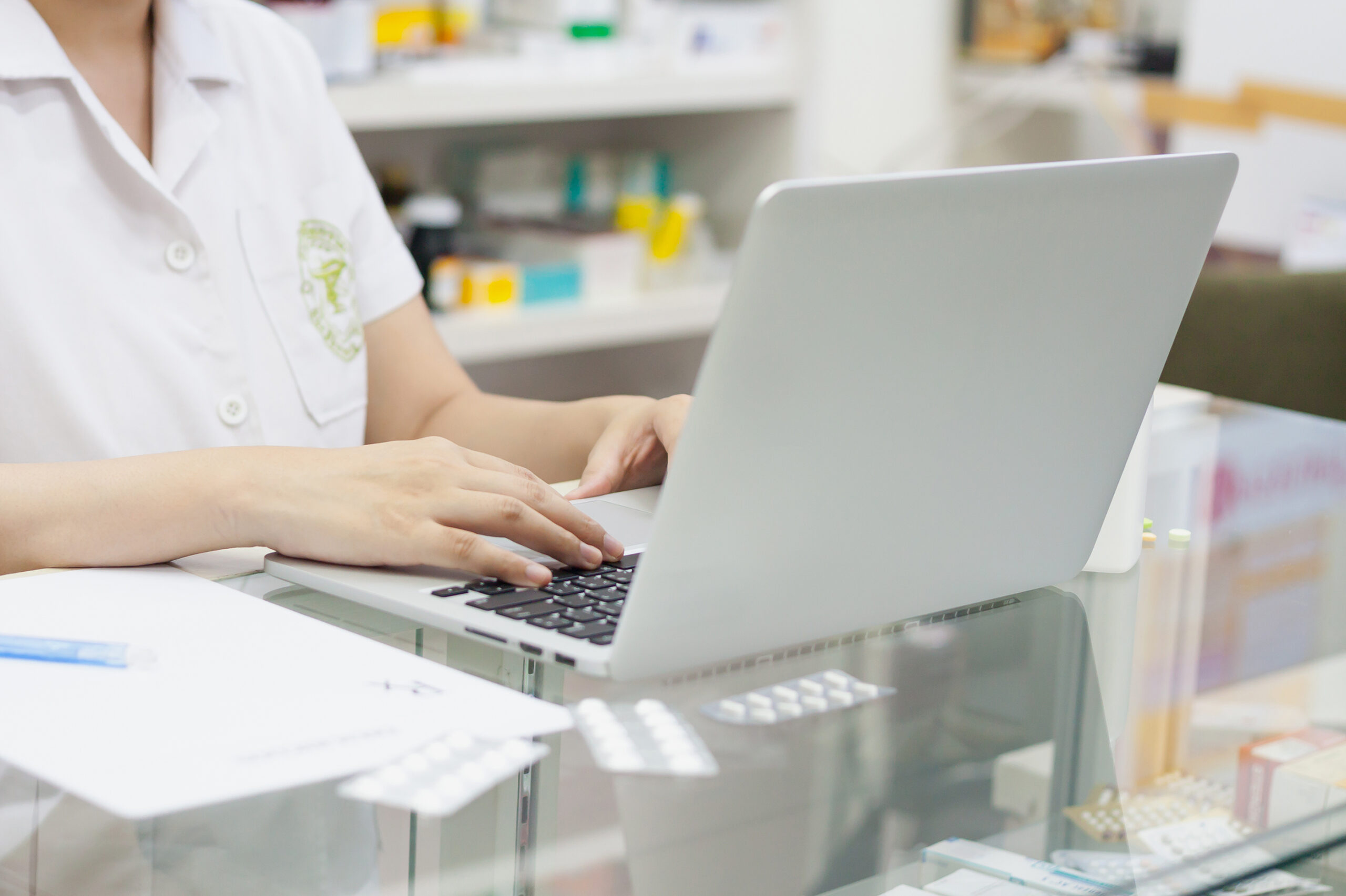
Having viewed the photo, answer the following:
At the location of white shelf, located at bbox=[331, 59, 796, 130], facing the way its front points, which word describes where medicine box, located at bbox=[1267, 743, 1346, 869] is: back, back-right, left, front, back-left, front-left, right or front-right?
front

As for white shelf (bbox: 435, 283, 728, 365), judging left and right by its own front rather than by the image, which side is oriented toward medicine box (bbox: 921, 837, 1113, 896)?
front

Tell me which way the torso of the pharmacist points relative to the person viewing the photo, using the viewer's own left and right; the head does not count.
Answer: facing the viewer and to the right of the viewer

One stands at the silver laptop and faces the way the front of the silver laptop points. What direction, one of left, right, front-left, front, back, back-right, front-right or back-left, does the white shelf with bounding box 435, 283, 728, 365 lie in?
front-right

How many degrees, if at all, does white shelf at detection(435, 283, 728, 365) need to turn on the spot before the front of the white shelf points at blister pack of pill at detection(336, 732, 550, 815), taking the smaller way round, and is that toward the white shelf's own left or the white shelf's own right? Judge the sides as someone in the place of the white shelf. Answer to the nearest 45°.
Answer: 0° — it already faces it

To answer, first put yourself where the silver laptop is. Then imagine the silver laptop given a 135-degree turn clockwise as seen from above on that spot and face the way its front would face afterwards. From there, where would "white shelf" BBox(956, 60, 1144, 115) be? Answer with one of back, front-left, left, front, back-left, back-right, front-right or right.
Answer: left

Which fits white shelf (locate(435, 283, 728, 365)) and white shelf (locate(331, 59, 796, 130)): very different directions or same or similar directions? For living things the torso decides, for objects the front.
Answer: same or similar directions

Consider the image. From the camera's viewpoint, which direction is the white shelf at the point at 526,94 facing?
toward the camera

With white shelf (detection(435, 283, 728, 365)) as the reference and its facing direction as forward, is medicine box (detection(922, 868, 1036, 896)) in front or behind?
in front

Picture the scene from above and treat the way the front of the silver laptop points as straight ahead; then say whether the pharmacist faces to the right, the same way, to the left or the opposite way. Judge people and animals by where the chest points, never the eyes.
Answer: the opposite way

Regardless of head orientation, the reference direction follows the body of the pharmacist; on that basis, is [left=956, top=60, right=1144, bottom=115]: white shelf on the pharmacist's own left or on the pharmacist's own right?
on the pharmacist's own left

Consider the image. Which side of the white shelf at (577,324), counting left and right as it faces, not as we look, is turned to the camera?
front

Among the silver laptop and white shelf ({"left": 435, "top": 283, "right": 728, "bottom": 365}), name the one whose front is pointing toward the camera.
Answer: the white shelf

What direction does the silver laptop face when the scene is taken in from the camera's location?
facing away from the viewer and to the left of the viewer

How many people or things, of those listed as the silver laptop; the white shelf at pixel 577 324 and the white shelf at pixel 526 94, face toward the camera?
2

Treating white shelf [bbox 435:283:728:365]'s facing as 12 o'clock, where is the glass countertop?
The glass countertop is roughly at 12 o'clock from the white shelf.
